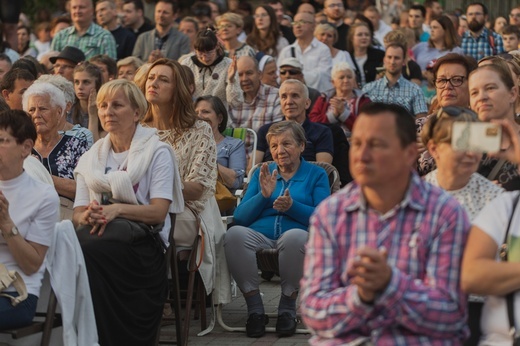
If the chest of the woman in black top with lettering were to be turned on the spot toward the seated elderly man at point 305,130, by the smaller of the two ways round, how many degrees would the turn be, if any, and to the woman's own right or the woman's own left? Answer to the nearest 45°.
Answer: approximately 90° to the woman's own right

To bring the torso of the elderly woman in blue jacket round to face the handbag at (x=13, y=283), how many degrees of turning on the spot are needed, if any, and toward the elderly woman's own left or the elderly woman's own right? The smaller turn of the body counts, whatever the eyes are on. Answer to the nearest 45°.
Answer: approximately 45° to the elderly woman's own right

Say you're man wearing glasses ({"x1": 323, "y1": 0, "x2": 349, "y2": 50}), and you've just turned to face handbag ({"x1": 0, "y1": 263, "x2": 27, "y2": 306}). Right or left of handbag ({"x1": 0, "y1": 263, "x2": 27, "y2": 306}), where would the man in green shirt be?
right

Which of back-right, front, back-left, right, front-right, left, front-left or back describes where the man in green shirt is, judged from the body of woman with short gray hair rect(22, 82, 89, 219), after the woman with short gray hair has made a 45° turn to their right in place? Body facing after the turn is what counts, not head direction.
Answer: right

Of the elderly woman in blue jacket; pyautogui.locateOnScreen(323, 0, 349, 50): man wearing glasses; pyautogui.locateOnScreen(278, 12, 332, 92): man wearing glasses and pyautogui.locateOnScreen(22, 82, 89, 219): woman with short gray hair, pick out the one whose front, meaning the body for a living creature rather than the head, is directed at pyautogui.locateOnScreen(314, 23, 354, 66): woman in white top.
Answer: pyautogui.locateOnScreen(323, 0, 349, 50): man wearing glasses
